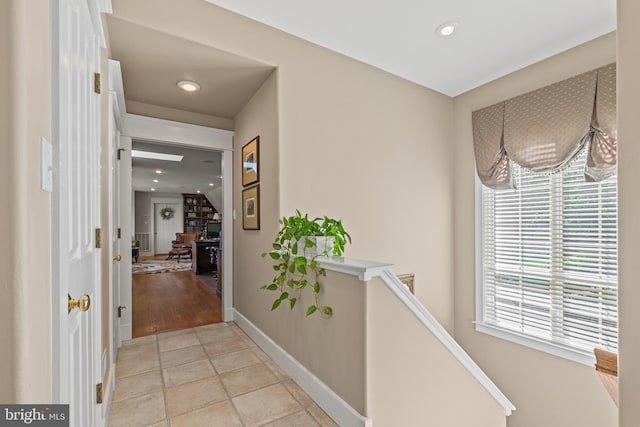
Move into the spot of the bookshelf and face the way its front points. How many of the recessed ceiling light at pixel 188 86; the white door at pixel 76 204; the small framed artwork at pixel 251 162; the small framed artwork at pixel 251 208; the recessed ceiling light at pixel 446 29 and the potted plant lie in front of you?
6

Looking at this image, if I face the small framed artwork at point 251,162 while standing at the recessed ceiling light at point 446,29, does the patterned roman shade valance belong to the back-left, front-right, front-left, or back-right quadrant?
back-right

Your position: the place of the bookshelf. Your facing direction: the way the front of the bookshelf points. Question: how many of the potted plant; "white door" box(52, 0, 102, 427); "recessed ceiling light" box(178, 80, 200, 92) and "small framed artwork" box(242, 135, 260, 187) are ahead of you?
4

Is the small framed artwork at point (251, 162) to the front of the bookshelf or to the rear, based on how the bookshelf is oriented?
to the front

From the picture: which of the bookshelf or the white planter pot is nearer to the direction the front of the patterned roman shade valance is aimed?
the white planter pot

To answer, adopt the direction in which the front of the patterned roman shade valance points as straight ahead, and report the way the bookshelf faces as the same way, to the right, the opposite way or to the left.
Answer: to the left

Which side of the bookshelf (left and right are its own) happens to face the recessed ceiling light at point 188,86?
front

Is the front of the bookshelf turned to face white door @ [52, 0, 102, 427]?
yes

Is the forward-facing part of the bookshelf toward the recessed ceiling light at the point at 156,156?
yes

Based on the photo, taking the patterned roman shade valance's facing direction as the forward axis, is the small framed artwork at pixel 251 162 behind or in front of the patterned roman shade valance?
in front

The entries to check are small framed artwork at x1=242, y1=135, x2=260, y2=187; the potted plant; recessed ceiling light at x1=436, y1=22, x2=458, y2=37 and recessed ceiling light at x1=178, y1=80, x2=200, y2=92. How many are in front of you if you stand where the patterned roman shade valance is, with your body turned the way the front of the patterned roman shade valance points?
4

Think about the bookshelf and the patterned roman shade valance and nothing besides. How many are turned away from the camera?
0

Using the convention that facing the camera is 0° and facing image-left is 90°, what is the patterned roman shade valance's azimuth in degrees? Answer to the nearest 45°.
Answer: approximately 45°

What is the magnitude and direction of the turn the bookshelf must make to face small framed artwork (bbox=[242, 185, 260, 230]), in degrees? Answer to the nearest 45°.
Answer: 0° — it already faces it

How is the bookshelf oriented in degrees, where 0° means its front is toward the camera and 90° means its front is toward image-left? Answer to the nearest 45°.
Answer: approximately 0°
